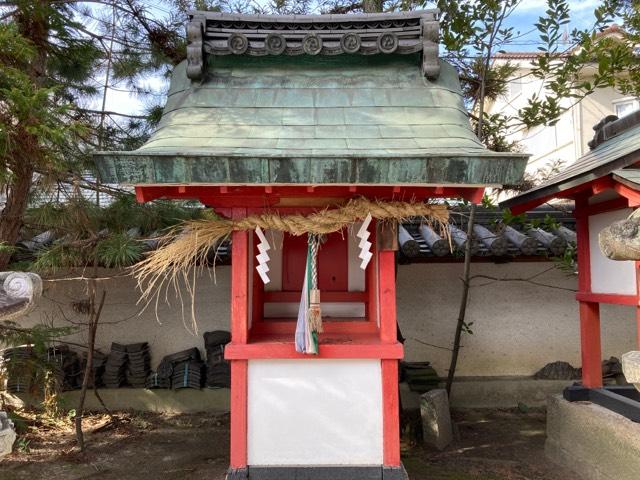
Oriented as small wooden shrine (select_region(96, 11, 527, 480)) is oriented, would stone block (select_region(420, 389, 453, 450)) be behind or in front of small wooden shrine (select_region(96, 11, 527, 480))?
behind

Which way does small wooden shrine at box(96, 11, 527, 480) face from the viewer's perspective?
toward the camera

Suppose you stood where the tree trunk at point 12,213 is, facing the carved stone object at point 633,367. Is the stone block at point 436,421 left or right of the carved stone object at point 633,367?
left

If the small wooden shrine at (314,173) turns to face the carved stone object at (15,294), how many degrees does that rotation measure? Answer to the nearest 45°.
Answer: approximately 45° to its right

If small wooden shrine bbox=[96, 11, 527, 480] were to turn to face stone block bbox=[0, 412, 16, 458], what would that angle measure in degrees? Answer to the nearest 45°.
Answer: approximately 45° to its right

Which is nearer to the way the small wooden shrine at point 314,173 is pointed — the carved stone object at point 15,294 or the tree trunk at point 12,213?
the carved stone object

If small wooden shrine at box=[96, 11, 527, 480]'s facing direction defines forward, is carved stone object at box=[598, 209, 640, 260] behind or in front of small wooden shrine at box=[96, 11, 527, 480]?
in front

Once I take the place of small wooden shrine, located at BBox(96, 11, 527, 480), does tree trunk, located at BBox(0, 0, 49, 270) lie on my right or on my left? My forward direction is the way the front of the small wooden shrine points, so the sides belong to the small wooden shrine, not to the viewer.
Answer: on my right

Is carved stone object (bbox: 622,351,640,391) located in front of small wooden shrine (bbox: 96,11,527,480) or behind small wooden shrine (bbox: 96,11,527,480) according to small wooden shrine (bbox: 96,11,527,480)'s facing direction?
in front
